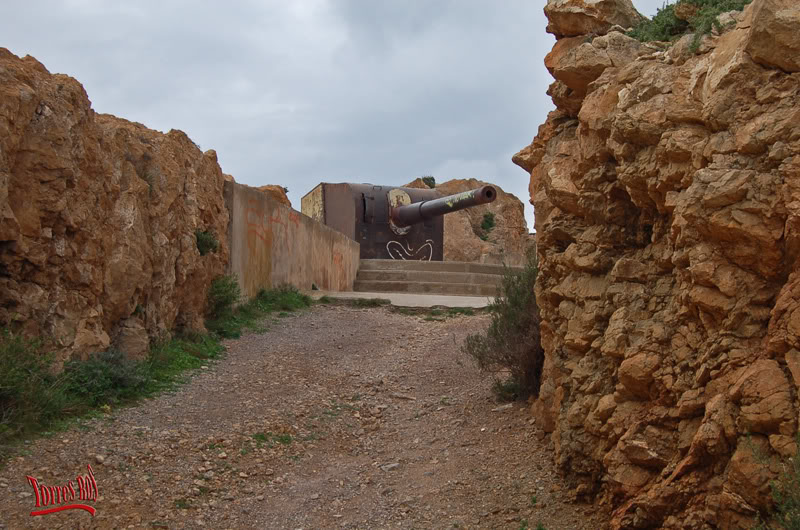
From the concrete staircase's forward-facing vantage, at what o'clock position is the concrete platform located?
The concrete platform is roughly at 12 o'clock from the concrete staircase.

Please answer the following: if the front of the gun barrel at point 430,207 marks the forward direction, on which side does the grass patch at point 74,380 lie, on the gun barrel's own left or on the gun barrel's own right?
on the gun barrel's own right

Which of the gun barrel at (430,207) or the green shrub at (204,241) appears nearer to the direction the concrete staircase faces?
the green shrub

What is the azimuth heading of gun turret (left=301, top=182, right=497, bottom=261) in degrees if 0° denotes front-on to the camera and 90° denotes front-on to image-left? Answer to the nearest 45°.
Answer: approximately 315°

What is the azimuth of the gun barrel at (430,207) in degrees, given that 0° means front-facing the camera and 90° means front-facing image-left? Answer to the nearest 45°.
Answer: approximately 315°

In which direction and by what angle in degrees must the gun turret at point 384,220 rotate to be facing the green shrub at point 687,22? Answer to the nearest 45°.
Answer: approximately 45° to its right

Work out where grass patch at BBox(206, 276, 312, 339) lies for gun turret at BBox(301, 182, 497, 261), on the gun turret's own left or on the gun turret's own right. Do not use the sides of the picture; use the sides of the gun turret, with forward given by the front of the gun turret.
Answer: on the gun turret's own right
